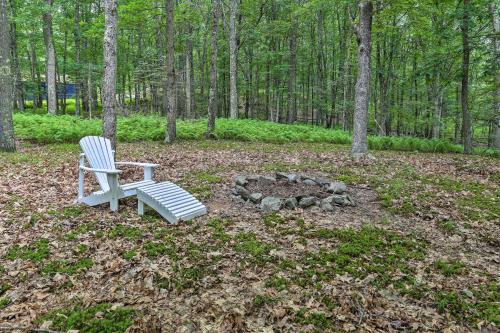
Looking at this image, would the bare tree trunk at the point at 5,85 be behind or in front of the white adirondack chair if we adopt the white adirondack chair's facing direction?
behind

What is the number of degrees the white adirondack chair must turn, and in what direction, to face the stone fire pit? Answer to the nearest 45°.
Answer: approximately 45° to its left

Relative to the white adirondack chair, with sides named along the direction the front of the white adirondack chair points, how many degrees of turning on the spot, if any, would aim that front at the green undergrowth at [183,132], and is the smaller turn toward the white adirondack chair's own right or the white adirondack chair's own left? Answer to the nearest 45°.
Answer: approximately 135° to the white adirondack chair's own left

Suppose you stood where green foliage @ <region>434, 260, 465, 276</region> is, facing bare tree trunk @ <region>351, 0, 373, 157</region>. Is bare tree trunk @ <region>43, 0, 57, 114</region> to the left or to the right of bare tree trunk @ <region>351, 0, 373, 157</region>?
left

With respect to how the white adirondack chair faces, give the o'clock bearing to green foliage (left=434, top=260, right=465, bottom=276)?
The green foliage is roughly at 12 o'clock from the white adirondack chair.

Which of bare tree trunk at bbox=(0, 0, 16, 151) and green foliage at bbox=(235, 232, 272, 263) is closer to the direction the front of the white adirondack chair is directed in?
the green foliage

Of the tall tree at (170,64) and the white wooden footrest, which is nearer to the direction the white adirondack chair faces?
the white wooden footrest

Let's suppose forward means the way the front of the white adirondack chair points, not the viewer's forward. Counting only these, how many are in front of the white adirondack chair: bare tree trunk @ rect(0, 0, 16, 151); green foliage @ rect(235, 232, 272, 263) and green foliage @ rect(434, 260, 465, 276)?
2

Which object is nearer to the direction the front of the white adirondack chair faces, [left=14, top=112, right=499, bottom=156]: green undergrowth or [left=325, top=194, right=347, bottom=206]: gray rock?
the gray rock

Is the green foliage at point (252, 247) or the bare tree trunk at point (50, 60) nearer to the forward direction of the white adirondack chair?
the green foliage

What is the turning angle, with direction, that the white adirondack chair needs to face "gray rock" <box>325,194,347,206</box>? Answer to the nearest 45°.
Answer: approximately 45° to its left

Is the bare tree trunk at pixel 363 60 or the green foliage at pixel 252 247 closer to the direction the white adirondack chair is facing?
the green foliage

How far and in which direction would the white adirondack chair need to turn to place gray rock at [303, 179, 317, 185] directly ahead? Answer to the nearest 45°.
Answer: approximately 45° to its left

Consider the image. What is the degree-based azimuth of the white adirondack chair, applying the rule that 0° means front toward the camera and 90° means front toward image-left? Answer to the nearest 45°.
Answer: approximately 315°
